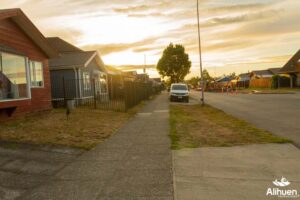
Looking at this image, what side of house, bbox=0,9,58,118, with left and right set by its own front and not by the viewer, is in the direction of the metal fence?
left

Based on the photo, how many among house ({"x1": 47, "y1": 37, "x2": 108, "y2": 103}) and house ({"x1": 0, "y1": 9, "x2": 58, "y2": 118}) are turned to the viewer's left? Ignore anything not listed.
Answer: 0

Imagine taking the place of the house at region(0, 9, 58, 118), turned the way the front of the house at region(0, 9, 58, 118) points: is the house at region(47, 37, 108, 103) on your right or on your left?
on your left

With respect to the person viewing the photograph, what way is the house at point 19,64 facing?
facing the viewer and to the right of the viewer

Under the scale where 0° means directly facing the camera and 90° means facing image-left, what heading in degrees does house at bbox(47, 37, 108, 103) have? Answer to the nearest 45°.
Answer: approximately 315°

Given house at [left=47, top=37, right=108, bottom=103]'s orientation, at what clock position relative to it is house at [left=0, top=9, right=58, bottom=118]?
house at [left=0, top=9, right=58, bottom=118] is roughly at 2 o'clock from house at [left=47, top=37, right=108, bottom=103].
